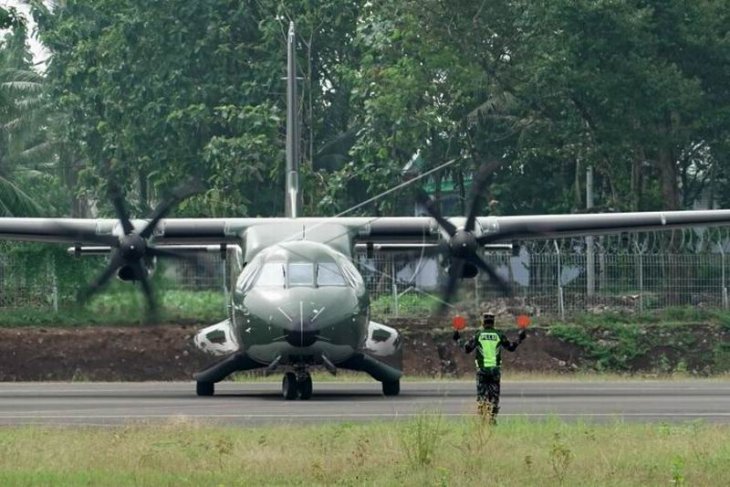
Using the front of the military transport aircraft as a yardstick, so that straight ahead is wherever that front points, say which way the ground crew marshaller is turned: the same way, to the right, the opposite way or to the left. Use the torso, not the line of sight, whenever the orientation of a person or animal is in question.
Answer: the opposite way

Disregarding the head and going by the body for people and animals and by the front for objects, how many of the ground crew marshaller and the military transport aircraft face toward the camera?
1

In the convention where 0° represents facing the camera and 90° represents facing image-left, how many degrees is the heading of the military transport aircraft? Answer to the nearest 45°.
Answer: approximately 0°

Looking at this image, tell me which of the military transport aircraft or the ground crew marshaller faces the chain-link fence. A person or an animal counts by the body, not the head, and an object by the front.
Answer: the ground crew marshaller

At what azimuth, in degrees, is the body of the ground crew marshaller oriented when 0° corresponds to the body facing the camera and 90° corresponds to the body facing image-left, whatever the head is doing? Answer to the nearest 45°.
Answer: approximately 180°

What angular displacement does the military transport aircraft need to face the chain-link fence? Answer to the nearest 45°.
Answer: approximately 135° to its left

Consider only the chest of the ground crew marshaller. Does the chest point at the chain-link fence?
yes

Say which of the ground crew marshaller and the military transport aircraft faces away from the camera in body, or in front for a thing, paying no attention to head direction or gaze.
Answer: the ground crew marshaller
